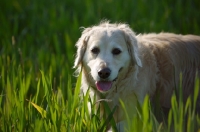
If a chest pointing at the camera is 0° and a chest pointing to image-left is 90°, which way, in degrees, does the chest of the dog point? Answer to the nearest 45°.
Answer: approximately 45°
